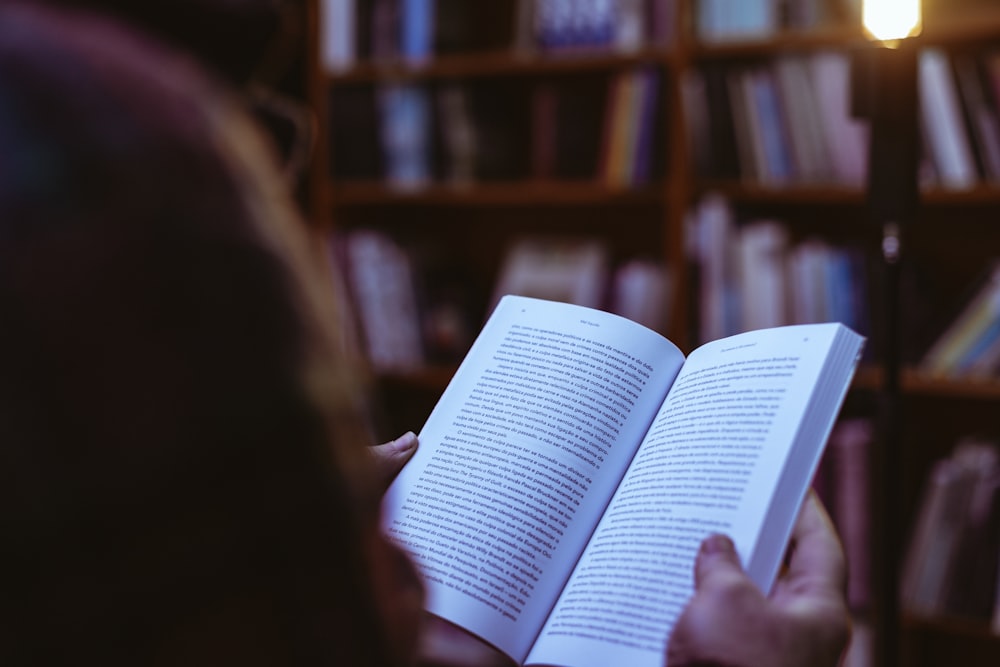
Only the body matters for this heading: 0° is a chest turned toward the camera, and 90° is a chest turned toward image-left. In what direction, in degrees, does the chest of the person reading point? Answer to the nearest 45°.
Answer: approximately 225°

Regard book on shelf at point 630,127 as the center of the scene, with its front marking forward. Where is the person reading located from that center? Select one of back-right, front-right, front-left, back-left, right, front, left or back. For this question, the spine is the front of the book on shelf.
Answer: front

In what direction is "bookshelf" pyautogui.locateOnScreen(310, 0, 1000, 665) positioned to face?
toward the camera

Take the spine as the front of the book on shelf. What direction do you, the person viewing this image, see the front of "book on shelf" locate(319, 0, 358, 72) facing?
facing the viewer

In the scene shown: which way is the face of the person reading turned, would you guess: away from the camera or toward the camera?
away from the camera
